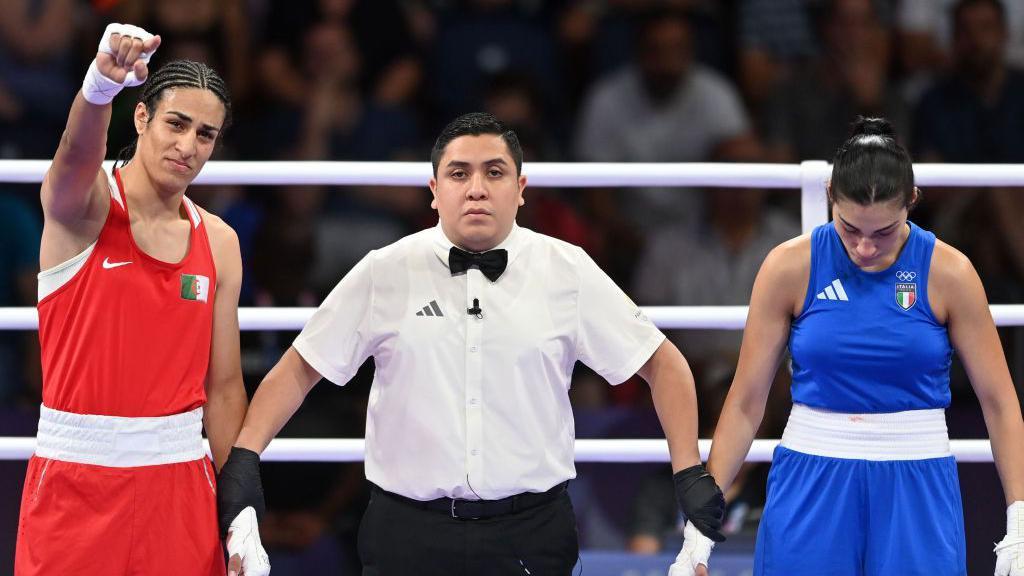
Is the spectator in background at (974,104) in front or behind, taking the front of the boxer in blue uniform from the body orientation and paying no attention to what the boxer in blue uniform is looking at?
behind

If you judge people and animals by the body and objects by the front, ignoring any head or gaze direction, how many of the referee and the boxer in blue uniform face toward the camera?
2

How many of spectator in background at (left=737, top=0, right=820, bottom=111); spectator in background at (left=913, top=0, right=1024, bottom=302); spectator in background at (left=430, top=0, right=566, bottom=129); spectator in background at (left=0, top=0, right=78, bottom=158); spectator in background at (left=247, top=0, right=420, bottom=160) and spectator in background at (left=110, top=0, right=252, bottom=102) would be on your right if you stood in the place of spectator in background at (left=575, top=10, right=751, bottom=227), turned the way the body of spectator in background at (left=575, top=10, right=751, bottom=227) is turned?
4

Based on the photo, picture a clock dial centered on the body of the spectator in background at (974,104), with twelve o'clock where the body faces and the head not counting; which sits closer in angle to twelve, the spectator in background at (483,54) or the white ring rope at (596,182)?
the white ring rope

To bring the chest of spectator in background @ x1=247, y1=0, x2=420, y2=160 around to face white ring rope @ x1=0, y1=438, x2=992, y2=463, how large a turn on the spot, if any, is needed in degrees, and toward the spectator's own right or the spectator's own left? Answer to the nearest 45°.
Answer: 0° — they already face it

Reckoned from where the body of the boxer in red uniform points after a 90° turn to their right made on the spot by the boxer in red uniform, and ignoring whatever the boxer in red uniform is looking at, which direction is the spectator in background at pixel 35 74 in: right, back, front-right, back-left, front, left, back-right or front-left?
right
